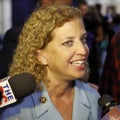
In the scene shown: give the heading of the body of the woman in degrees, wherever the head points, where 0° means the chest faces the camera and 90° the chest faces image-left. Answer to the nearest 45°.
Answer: approximately 315°

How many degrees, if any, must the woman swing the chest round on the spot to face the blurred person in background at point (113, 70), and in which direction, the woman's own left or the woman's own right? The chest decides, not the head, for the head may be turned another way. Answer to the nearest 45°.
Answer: approximately 90° to the woman's own left

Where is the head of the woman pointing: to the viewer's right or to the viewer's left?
to the viewer's right
